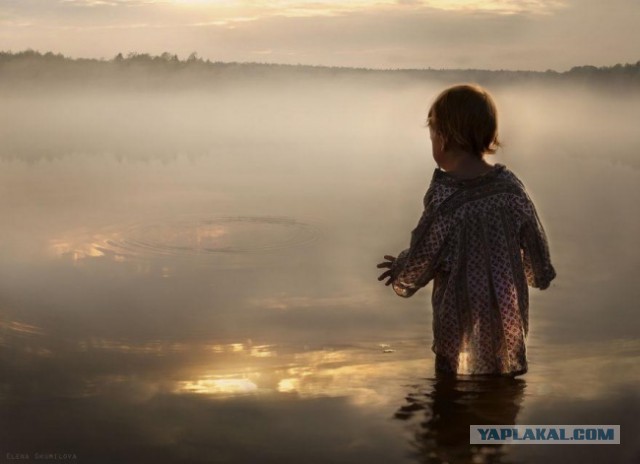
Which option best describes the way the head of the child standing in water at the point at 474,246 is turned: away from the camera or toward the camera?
away from the camera

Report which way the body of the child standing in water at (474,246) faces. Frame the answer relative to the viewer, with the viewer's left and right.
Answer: facing away from the viewer and to the left of the viewer
